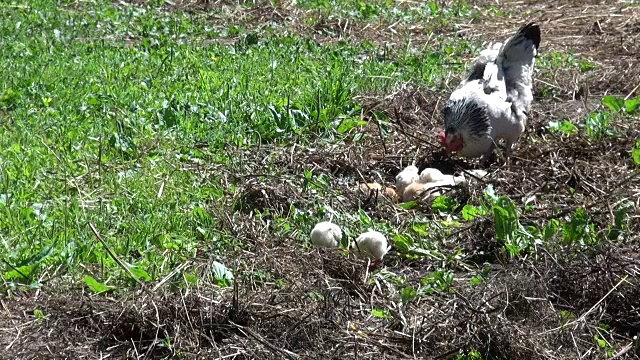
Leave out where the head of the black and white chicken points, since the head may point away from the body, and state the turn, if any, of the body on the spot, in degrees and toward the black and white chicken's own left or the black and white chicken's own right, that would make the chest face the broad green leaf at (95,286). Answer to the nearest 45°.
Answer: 0° — it already faces it

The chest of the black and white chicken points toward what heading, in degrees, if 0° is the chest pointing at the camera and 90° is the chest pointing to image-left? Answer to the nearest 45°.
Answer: approximately 45°

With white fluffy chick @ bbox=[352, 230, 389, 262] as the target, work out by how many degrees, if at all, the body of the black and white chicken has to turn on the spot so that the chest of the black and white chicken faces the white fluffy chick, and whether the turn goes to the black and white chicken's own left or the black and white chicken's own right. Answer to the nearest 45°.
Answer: approximately 45° to the black and white chicken's own left

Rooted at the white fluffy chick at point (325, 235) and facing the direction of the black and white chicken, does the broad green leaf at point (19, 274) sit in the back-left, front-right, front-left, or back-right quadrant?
back-left
